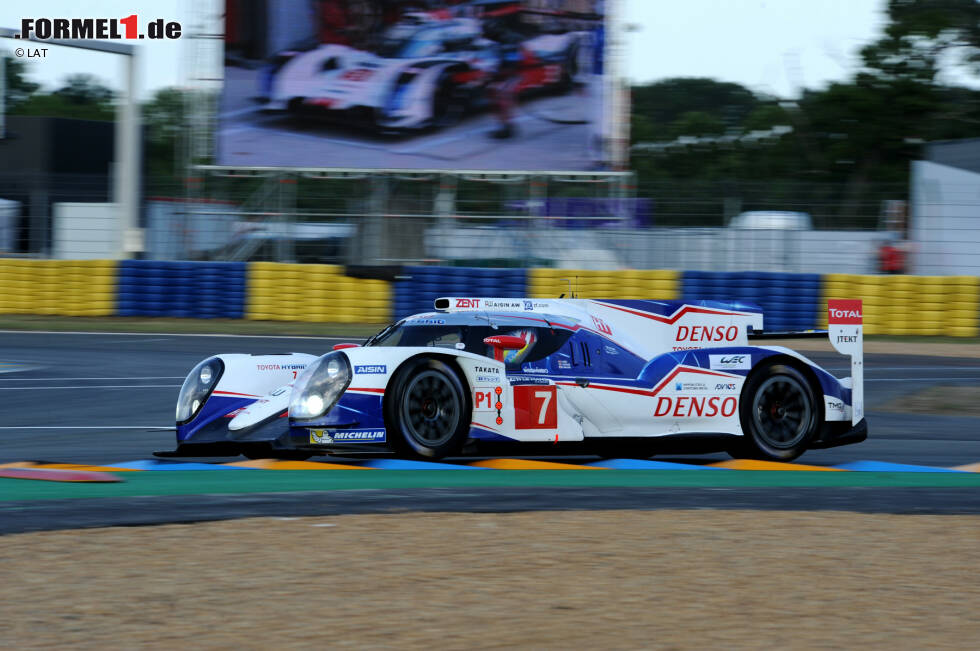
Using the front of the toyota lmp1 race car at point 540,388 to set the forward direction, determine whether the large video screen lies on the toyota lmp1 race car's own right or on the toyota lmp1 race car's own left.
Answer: on the toyota lmp1 race car's own right

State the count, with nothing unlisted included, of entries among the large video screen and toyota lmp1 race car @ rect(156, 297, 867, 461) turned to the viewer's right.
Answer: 0

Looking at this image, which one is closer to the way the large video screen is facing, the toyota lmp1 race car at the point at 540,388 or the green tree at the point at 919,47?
the toyota lmp1 race car

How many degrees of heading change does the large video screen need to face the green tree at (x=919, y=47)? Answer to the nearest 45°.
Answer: approximately 135° to its left

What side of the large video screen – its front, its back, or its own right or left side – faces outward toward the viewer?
front

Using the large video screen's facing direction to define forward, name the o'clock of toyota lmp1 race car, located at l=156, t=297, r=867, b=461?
The toyota lmp1 race car is roughly at 12 o'clock from the large video screen.

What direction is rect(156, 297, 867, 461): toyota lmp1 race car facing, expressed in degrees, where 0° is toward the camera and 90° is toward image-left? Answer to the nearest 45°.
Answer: approximately 45°
